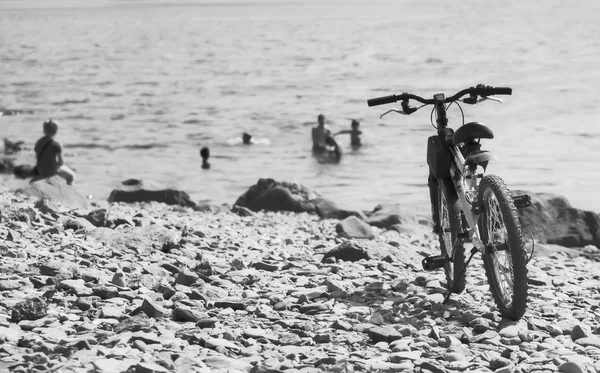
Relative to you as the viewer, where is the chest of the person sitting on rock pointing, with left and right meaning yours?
facing away from the viewer and to the right of the viewer

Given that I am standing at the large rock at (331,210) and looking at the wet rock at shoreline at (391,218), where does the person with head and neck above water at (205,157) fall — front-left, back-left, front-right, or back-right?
back-left

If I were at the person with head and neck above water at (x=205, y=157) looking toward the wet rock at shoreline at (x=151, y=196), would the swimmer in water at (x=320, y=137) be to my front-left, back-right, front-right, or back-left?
back-left

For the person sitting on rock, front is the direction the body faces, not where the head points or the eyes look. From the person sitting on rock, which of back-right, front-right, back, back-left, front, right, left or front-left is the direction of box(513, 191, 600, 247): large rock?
right

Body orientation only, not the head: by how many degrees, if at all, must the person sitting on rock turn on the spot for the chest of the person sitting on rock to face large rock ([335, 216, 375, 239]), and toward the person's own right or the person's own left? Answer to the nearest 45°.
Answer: approximately 90° to the person's own right

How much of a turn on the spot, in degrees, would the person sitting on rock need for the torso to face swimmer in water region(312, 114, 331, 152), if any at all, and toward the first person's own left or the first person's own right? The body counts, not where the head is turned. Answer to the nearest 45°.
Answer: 0° — they already face them

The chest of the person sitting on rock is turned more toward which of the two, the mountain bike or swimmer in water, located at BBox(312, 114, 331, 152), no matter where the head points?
the swimmer in water

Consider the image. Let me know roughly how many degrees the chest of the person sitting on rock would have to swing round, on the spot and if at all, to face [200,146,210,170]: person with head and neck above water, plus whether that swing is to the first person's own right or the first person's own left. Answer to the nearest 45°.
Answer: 0° — they already face them

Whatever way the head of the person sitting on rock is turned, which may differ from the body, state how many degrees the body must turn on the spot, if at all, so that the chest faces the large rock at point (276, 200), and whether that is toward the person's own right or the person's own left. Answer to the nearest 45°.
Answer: approximately 90° to the person's own right

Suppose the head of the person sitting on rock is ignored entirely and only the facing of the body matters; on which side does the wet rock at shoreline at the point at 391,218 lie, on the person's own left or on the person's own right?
on the person's own right

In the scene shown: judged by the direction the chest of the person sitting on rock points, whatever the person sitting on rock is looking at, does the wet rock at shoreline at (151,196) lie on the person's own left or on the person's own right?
on the person's own right

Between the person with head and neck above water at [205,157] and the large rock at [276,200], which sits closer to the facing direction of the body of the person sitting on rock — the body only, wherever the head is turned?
the person with head and neck above water
